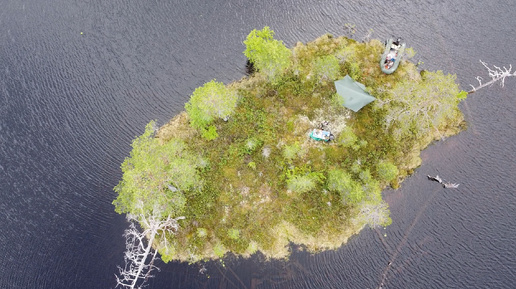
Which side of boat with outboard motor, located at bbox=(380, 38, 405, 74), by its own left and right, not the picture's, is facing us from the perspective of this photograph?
front

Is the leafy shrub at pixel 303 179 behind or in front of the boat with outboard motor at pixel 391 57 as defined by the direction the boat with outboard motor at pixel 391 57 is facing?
in front

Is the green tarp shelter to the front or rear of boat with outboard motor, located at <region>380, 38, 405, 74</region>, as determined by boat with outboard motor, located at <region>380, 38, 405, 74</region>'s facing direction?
to the front

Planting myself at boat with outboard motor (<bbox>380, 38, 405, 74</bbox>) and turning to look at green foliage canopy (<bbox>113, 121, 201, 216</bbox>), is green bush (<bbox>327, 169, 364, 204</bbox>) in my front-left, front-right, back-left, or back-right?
front-left

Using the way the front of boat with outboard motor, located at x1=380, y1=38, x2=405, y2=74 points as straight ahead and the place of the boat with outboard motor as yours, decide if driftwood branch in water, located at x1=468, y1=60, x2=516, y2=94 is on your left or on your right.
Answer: on your left

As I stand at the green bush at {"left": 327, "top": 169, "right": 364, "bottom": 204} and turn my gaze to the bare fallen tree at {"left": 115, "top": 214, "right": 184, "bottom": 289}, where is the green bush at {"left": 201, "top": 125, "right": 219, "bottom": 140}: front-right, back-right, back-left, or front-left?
front-right

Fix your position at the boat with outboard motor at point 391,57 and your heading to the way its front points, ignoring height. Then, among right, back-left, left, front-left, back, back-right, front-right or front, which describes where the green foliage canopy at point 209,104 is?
front-right

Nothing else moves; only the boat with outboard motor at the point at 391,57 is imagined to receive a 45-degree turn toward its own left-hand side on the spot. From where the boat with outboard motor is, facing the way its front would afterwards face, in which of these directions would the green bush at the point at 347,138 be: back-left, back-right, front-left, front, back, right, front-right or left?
front-right

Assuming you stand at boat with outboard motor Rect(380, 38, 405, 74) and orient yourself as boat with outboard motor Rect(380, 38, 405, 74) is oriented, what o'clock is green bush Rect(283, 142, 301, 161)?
The green bush is roughly at 1 o'clock from the boat with outboard motor.

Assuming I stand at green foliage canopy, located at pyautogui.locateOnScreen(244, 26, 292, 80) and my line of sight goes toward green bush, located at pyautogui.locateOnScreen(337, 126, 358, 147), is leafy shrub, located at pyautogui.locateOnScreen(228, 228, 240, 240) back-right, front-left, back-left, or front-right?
front-right
